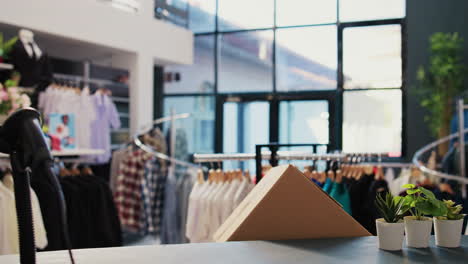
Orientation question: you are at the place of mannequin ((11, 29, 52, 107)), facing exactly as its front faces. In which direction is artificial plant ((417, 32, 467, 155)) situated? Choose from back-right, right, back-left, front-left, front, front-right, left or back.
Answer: front-left

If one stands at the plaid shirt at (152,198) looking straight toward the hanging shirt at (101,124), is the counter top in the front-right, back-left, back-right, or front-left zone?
back-left

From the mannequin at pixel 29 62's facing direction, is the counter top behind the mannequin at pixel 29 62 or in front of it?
in front

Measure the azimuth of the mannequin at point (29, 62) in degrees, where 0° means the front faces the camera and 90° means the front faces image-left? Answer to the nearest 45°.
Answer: approximately 315°
